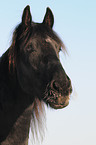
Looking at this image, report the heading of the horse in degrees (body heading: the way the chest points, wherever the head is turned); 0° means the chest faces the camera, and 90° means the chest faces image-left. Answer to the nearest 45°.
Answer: approximately 315°
